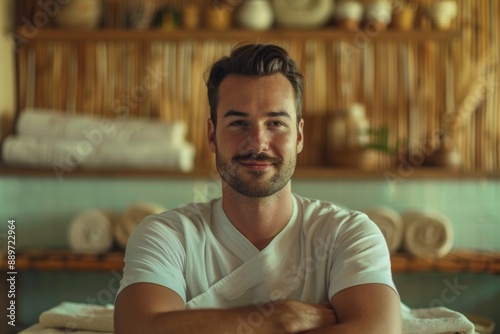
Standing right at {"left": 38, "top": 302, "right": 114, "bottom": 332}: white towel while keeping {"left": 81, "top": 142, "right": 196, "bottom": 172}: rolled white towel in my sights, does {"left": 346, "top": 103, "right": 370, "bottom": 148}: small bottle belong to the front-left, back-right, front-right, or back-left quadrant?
front-right

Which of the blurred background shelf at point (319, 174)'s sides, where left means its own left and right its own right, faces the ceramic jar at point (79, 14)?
right

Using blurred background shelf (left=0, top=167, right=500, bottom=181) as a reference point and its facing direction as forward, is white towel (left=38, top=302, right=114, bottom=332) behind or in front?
in front

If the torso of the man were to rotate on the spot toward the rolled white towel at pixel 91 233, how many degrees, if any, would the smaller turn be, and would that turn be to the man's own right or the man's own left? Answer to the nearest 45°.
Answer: approximately 135° to the man's own right

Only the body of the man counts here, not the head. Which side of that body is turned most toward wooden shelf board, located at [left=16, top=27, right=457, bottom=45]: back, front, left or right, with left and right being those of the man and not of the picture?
back

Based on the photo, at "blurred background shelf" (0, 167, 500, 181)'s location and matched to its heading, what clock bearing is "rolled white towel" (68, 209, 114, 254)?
The rolled white towel is roughly at 3 o'clock from the blurred background shelf.

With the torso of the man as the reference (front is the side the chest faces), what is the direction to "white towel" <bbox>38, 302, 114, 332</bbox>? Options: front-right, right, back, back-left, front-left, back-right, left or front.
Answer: right

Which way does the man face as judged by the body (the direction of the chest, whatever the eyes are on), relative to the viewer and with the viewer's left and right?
facing the viewer
